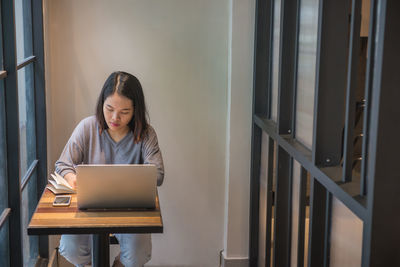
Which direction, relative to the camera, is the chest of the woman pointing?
toward the camera

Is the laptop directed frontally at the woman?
yes

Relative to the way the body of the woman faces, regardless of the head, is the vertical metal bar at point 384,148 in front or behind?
in front

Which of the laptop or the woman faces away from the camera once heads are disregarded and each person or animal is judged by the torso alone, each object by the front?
the laptop

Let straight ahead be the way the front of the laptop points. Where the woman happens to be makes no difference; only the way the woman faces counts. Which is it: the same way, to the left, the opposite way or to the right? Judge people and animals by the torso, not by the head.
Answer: the opposite way

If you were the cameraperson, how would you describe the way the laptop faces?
facing away from the viewer

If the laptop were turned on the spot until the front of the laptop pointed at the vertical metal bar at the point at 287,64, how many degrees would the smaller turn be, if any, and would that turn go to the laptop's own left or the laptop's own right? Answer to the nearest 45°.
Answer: approximately 90° to the laptop's own right

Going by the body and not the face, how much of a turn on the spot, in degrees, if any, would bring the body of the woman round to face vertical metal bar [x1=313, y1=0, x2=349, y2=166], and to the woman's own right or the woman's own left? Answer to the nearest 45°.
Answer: approximately 45° to the woman's own left

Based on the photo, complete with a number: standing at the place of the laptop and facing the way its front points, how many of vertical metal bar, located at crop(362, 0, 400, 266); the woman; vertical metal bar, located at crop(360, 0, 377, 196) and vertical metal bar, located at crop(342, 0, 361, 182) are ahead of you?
1

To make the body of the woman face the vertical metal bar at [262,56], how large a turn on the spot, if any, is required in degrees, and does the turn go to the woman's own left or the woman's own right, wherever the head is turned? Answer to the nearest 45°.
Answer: approximately 135° to the woman's own left

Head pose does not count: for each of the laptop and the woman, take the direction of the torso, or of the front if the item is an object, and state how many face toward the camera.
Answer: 1

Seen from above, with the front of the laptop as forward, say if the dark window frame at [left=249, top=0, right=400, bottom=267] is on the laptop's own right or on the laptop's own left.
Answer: on the laptop's own right

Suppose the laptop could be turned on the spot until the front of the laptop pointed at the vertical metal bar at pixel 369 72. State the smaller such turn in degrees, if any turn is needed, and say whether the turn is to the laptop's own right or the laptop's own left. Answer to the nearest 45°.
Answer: approximately 135° to the laptop's own right

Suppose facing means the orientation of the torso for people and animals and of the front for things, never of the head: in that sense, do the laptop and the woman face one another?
yes

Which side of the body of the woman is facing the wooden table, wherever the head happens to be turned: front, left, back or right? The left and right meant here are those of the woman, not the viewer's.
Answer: front

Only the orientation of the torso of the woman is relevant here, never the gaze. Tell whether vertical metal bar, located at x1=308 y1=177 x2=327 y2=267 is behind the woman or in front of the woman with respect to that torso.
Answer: in front
